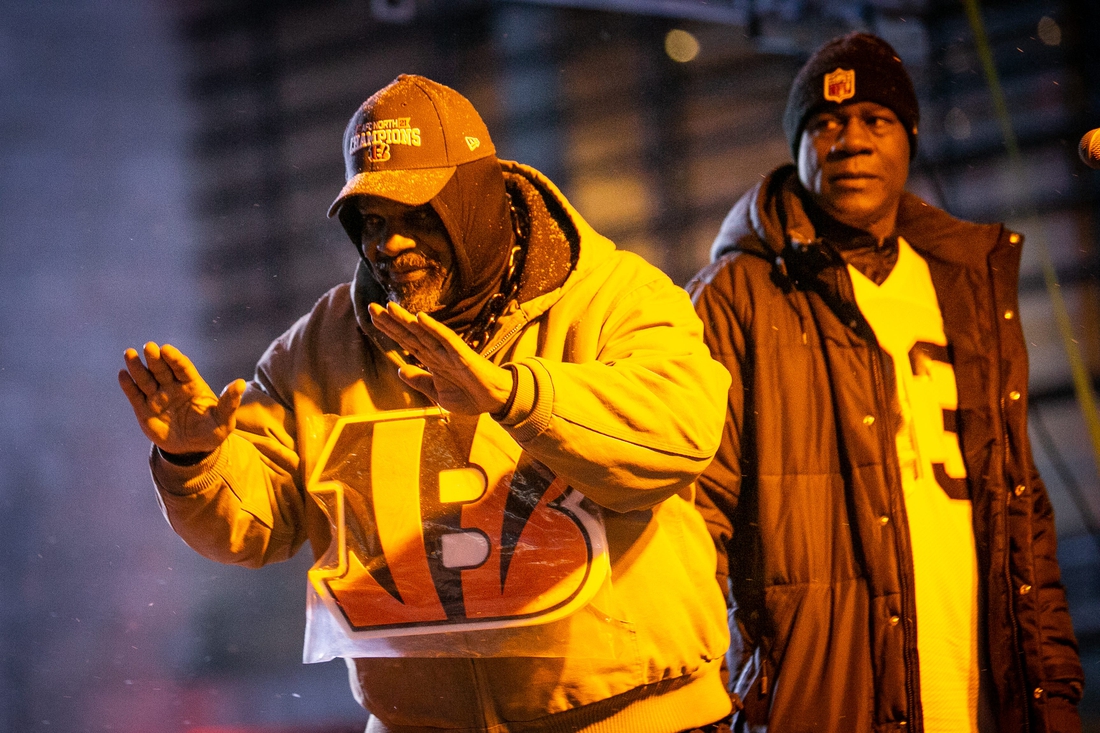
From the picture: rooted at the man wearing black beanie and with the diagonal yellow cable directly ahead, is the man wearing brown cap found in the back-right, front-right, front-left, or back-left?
back-left

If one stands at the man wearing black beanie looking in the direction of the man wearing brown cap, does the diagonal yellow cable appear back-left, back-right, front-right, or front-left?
back-right

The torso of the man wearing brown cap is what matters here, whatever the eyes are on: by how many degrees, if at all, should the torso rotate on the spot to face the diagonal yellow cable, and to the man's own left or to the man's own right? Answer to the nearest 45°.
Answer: approximately 180°

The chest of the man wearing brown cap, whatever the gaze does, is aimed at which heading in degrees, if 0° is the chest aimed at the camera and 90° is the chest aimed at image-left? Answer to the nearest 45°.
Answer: approximately 45°

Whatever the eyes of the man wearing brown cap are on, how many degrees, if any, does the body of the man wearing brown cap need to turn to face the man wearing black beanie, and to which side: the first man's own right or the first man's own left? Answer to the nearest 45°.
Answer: approximately 180°
